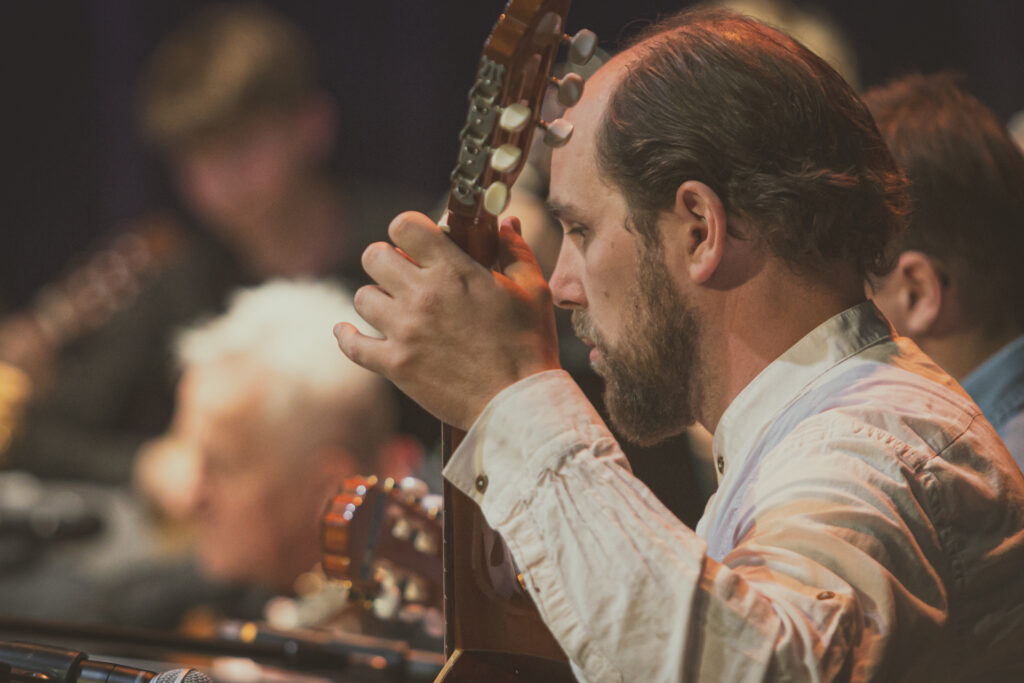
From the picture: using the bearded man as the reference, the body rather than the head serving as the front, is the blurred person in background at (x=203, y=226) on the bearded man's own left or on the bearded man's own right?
on the bearded man's own right

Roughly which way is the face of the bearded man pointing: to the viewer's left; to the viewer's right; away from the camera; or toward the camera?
to the viewer's left

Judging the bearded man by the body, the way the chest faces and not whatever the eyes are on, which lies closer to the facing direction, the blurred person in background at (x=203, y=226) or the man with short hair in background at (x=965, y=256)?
the blurred person in background

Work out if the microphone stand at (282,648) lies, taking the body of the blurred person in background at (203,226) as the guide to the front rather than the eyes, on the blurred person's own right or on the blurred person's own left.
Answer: on the blurred person's own left

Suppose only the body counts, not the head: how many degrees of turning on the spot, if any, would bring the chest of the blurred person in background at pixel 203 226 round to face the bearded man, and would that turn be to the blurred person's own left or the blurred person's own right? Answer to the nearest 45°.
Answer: approximately 45° to the blurred person's own left

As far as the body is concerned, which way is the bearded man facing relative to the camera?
to the viewer's left

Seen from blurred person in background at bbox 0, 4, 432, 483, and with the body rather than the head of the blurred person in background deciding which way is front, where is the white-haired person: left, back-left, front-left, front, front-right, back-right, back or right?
front-left

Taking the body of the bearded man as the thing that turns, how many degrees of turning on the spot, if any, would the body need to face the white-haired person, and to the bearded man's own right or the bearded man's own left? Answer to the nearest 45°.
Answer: approximately 45° to the bearded man's own right

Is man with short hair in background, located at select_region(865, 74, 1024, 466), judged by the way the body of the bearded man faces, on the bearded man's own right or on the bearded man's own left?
on the bearded man's own right
